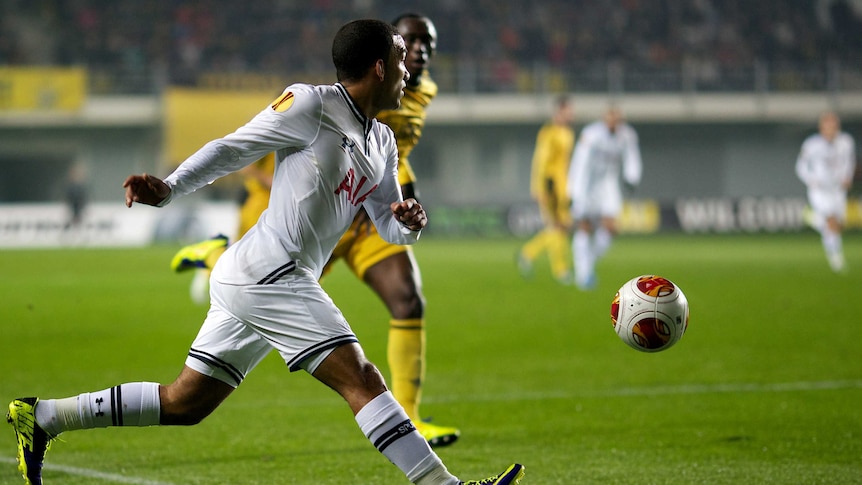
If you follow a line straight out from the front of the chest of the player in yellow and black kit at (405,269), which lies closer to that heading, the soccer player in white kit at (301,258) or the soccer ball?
the soccer ball

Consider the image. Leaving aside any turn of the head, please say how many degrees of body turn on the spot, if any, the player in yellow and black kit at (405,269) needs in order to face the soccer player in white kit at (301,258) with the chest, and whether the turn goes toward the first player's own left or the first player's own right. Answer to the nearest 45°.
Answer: approximately 45° to the first player's own right

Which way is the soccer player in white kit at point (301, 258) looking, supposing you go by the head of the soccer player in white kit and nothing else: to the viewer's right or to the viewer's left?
to the viewer's right

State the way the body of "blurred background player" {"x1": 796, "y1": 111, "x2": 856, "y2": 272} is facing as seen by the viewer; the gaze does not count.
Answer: toward the camera

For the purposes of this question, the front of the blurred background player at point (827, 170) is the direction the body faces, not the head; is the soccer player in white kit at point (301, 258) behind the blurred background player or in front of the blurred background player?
in front

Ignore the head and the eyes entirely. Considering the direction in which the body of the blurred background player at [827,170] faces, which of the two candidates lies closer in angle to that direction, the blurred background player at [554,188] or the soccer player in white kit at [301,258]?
the soccer player in white kit

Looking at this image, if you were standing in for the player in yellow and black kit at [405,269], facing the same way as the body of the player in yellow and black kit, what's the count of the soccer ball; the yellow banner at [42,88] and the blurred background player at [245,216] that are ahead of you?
1

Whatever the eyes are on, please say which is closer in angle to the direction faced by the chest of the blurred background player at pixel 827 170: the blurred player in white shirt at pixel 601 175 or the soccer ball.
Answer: the soccer ball

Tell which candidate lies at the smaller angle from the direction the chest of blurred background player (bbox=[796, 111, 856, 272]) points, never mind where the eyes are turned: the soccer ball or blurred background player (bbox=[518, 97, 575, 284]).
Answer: the soccer ball

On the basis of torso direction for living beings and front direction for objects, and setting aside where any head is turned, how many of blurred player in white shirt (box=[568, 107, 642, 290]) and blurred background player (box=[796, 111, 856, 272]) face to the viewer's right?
0
